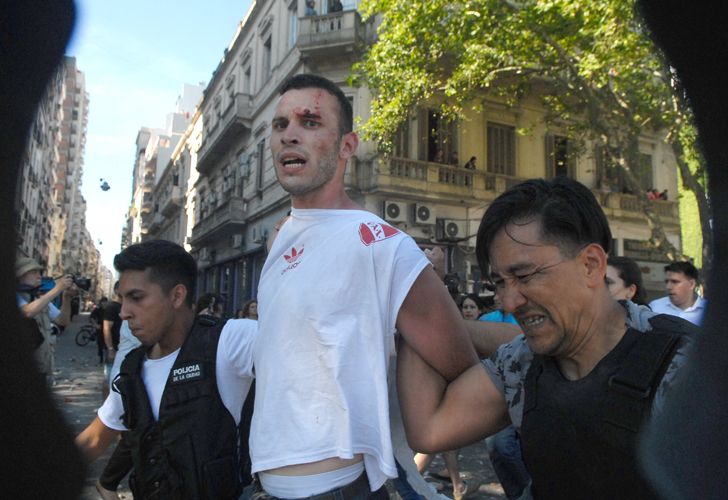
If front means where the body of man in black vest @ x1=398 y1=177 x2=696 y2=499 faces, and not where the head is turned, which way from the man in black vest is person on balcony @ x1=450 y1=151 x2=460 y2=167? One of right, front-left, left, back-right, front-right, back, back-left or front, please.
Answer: back-right

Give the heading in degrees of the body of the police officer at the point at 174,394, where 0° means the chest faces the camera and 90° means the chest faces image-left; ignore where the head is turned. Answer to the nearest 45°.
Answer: approximately 45°

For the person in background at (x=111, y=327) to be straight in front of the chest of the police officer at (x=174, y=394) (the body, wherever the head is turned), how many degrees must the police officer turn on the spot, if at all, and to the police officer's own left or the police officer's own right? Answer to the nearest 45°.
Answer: approximately 135° to the police officer's own right

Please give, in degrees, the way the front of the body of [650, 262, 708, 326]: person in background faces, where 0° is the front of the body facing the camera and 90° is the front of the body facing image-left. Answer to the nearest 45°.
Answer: approximately 45°

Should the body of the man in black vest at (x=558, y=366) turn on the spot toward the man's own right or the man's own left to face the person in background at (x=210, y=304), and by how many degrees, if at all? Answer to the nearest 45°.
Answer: approximately 90° to the man's own right

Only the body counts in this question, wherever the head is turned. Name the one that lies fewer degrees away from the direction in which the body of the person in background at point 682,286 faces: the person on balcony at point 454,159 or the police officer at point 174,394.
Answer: the police officer

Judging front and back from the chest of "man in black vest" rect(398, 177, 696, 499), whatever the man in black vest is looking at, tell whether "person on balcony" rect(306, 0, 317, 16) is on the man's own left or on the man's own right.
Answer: on the man's own right

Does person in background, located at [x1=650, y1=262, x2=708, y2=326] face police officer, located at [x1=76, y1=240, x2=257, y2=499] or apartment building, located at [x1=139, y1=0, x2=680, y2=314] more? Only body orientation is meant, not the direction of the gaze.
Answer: the police officer

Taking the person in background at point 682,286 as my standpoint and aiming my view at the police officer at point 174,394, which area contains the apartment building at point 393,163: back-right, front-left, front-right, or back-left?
back-right
